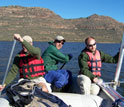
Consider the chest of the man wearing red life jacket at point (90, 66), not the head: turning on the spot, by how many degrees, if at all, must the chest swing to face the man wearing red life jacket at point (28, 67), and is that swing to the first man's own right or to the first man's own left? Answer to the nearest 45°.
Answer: approximately 90° to the first man's own right

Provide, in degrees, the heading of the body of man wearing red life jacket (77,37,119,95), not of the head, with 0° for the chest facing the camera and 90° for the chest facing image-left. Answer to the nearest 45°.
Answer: approximately 315°

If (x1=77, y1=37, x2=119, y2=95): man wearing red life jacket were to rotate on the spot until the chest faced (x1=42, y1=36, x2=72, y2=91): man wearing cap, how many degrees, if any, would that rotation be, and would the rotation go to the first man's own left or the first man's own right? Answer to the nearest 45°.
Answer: approximately 135° to the first man's own right
